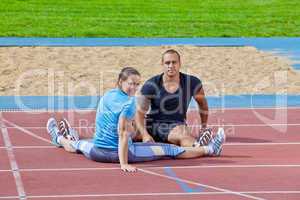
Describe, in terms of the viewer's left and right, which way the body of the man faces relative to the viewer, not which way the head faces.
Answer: facing the viewer

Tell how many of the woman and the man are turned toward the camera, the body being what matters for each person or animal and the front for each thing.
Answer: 1
